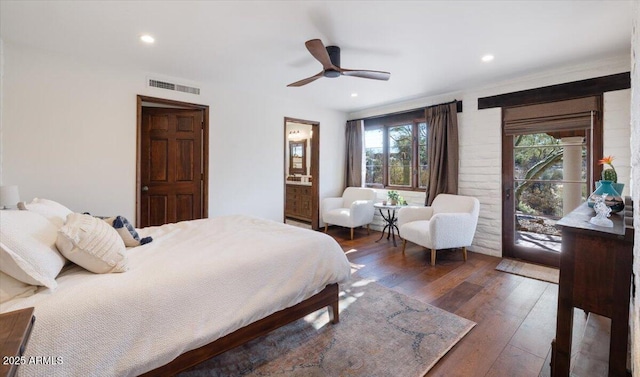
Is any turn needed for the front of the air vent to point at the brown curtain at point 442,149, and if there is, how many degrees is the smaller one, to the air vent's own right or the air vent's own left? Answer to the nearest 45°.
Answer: approximately 45° to the air vent's own left

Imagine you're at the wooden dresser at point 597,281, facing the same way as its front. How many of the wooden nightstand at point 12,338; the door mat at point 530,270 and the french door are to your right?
2

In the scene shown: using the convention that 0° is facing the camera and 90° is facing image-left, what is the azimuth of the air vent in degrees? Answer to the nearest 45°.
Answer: approximately 315°

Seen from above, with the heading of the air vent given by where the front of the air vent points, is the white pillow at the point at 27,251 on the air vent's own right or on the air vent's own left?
on the air vent's own right

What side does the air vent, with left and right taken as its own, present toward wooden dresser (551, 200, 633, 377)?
front

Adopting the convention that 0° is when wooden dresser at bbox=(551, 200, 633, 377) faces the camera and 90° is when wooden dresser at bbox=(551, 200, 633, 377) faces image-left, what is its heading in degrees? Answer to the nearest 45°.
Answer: approximately 90°

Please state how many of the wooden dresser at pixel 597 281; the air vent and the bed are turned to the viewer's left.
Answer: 1

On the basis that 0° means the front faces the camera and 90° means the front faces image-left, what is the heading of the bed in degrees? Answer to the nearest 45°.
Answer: approximately 225°

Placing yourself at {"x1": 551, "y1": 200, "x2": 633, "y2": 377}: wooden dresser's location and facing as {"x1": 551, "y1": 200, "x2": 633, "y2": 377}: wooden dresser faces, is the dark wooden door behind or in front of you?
in front
